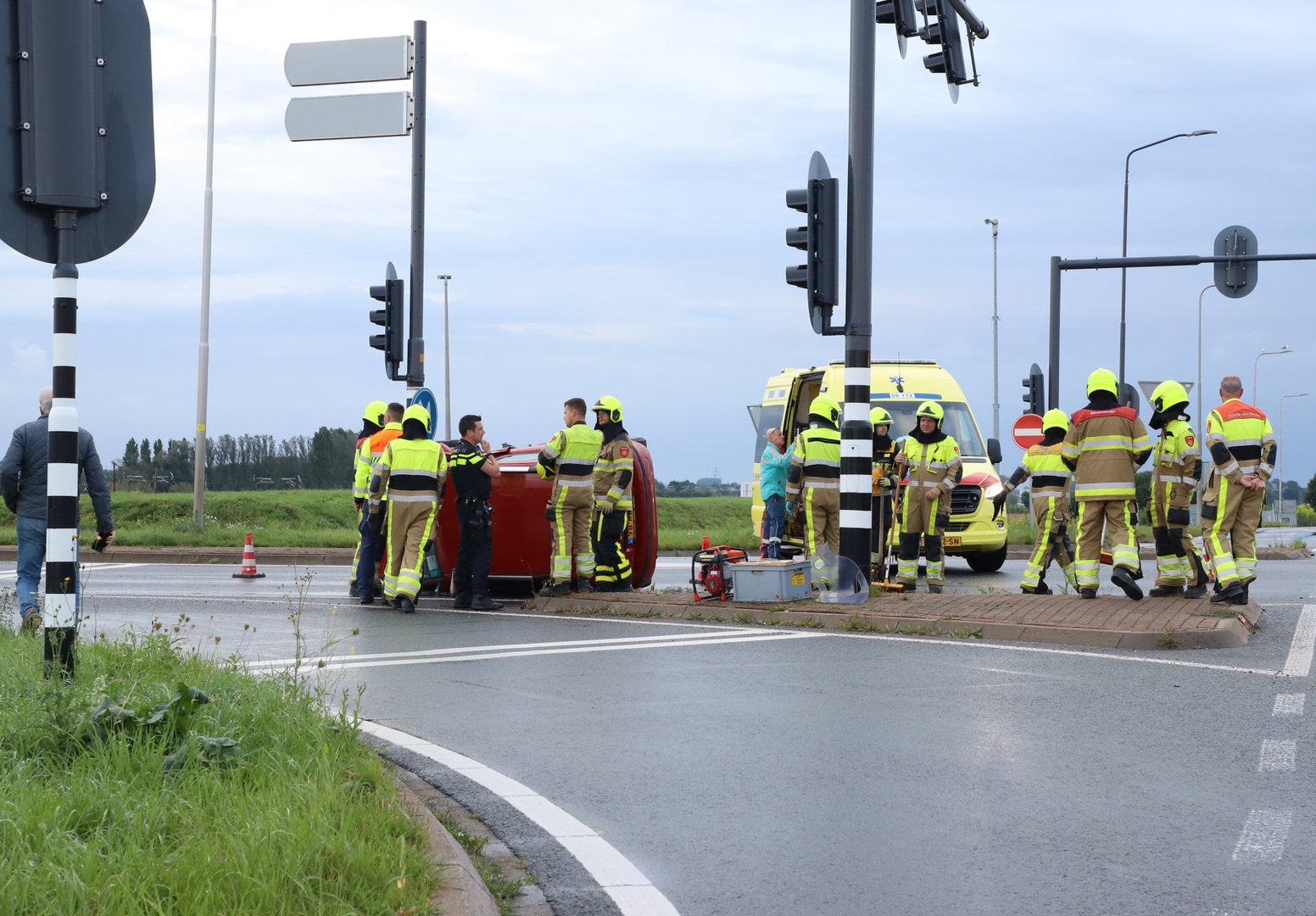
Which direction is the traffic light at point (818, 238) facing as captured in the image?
to the viewer's left

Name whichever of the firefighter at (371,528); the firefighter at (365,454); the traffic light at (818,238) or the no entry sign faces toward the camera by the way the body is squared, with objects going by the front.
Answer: the no entry sign

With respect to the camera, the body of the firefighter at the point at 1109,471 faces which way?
away from the camera

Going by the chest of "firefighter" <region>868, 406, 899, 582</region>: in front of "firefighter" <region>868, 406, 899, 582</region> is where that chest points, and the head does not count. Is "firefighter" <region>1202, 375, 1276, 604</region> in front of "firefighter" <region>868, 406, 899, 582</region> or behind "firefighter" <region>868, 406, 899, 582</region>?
in front

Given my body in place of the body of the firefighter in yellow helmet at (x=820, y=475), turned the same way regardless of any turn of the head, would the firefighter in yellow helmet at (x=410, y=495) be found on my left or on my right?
on my left

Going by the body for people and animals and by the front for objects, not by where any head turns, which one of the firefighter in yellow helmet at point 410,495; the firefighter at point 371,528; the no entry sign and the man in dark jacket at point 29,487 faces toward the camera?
the no entry sign

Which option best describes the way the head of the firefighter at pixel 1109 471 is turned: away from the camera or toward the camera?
away from the camera

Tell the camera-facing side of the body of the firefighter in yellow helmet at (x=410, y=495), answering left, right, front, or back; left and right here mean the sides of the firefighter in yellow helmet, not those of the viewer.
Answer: back

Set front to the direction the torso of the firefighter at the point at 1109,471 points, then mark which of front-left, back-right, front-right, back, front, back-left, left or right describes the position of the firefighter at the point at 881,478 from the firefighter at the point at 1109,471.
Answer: front-left
